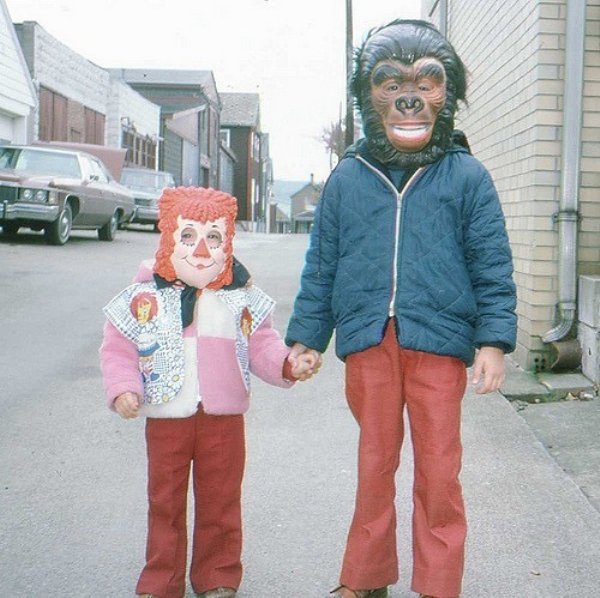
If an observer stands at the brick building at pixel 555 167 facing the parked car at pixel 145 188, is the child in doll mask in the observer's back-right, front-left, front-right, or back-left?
back-left

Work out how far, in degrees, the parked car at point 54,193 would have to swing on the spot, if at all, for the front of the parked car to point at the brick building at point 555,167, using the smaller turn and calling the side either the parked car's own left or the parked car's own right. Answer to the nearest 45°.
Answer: approximately 45° to the parked car's own left

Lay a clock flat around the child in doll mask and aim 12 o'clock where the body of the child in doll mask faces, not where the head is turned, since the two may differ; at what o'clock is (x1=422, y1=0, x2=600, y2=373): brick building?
The brick building is roughly at 7 o'clock from the child in doll mask.

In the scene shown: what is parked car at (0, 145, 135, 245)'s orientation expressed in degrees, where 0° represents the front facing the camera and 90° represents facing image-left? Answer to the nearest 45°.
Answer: approximately 45°

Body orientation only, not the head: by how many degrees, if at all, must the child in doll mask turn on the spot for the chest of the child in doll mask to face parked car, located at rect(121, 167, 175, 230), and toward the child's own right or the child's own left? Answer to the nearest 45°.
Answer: approximately 180°

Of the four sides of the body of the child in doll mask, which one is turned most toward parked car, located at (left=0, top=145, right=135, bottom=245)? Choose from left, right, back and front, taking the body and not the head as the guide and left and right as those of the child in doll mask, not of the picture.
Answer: back

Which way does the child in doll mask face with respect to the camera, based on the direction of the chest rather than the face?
toward the camera

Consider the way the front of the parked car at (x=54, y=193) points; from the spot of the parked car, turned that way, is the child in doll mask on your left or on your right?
on your left

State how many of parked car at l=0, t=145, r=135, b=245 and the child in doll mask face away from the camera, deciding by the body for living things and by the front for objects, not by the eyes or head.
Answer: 0
